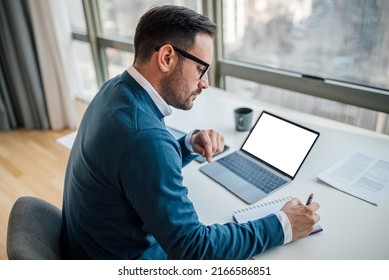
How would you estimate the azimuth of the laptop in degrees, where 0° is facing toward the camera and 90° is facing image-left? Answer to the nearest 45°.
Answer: approximately 45°

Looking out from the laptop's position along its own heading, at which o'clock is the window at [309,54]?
The window is roughly at 5 o'clock from the laptop.

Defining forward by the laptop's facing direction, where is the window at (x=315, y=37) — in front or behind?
behind

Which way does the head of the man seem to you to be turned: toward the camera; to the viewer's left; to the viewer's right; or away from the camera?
to the viewer's right
